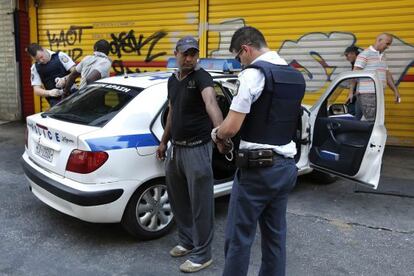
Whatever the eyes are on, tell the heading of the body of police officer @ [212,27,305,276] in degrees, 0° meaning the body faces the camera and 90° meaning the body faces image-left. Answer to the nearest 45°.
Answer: approximately 135°

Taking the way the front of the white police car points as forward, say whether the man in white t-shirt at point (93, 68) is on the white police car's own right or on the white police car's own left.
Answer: on the white police car's own left

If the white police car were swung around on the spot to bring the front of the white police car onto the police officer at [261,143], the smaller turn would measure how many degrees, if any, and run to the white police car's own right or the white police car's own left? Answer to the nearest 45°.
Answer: approximately 90° to the white police car's own right

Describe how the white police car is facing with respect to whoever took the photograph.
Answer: facing away from the viewer and to the right of the viewer

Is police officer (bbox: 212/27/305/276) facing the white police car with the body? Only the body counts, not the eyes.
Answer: yes

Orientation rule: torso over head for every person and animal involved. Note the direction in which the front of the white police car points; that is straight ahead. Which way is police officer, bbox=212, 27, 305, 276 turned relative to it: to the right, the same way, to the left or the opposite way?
to the left

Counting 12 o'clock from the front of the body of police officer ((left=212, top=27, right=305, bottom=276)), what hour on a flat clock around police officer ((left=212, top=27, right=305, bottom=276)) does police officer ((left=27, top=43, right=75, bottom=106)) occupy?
police officer ((left=27, top=43, right=75, bottom=106)) is roughly at 12 o'clock from police officer ((left=212, top=27, right=305, bottom=276)).

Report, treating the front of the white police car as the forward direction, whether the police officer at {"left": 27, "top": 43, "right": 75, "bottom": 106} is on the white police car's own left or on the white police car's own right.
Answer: on the white police car's own left
